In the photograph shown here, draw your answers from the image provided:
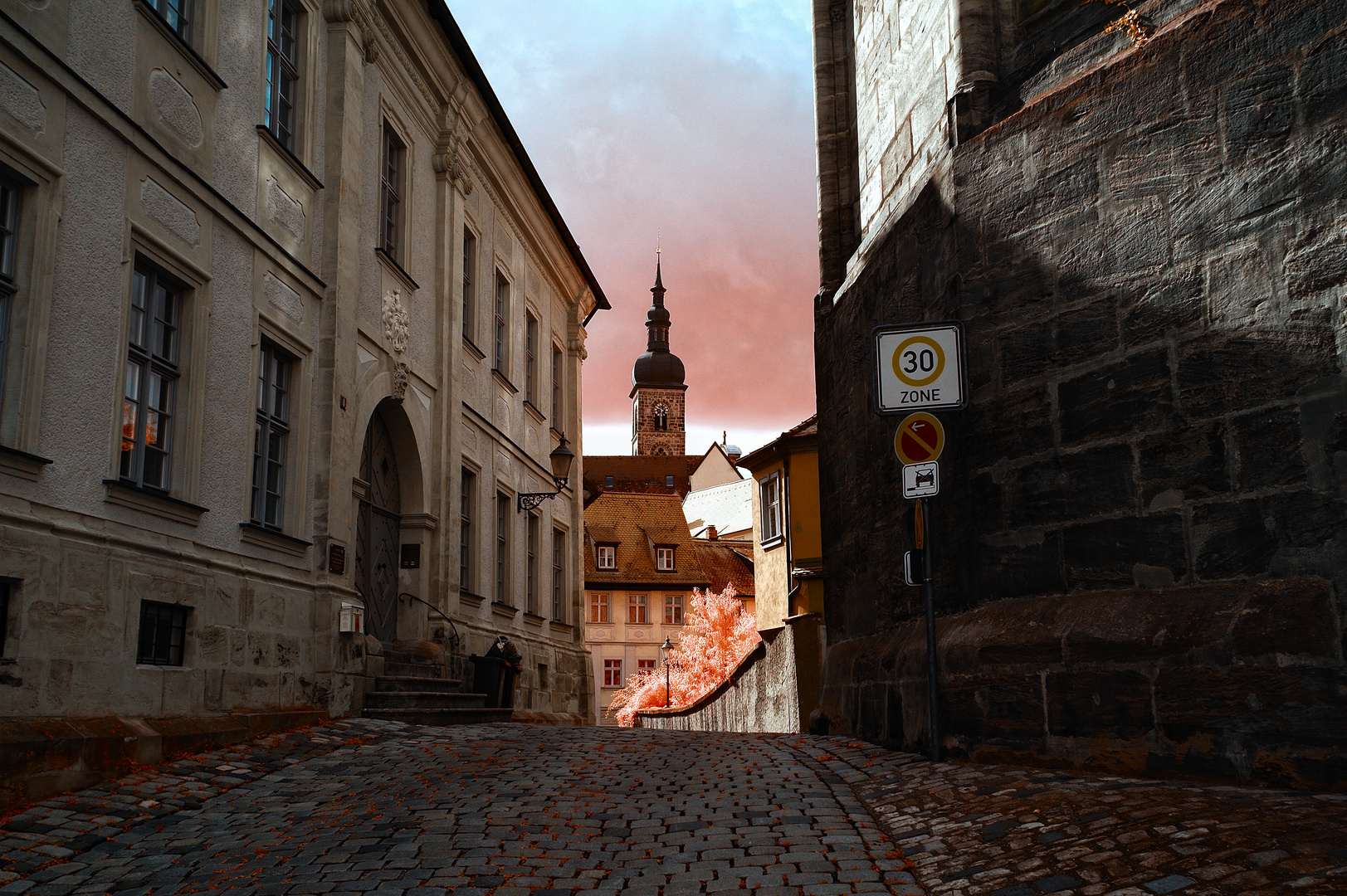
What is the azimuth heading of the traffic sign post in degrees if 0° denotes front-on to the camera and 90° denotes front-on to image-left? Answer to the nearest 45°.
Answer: approximately 0°

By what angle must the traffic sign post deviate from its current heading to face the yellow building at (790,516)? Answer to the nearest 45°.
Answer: approximately 180°

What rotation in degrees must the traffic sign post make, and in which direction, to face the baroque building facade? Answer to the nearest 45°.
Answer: approximately 90° to its right

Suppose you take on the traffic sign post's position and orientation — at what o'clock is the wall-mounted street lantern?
The wall-mounted street lantern is roughly at 5 o'clock from the traffic sign post.
